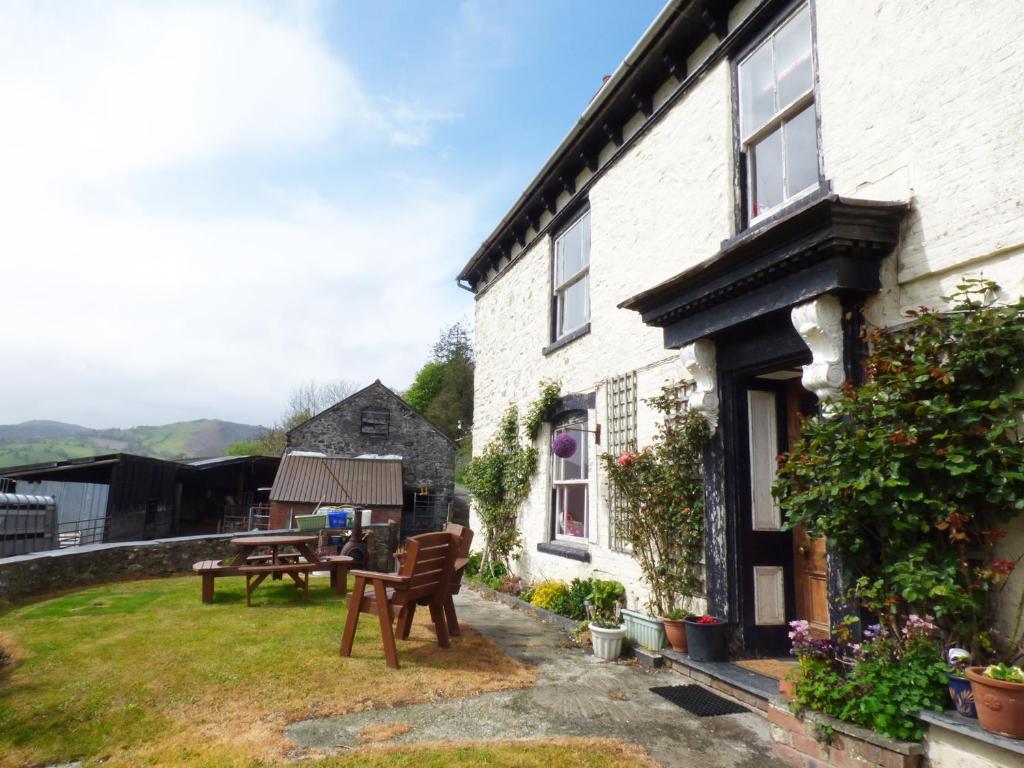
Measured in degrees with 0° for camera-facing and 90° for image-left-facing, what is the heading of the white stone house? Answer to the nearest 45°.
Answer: approximately 45°

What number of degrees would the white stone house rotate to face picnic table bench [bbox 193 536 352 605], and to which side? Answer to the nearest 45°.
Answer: approximately 45° to its right

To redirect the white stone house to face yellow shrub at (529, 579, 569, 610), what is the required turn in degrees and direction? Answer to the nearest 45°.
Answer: approximately 90° to its right

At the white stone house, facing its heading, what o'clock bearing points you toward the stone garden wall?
The stone garden wall is roughly at 2 o'clock from the white stone house.

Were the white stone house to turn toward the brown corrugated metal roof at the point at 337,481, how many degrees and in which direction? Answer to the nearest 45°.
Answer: approximately 90° to its right

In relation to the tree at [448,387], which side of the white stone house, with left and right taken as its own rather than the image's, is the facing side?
right
